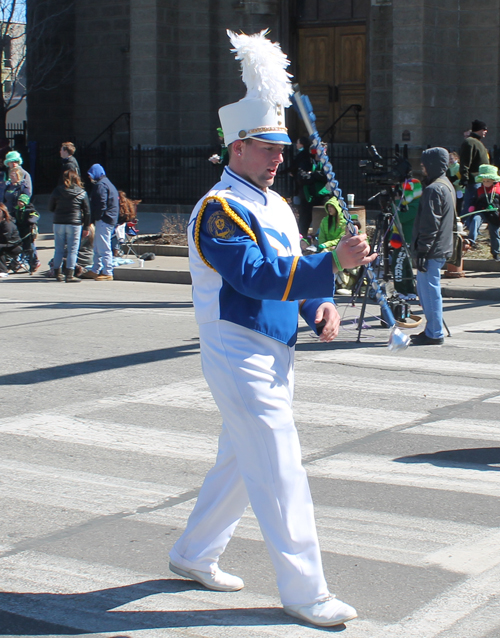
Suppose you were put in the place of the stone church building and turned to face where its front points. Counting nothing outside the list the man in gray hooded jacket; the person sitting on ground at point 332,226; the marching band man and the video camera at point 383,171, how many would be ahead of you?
4

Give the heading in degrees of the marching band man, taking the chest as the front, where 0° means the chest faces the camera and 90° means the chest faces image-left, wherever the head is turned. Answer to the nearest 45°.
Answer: approximately 270°

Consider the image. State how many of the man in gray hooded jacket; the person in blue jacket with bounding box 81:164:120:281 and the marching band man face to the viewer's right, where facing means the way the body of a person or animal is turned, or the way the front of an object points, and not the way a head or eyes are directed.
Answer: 1

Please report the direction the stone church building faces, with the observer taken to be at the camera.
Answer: facing the viewer

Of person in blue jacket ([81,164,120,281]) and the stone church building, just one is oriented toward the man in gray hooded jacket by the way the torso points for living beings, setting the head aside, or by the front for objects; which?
the stone church building

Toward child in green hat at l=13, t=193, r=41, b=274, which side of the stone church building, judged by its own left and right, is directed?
front

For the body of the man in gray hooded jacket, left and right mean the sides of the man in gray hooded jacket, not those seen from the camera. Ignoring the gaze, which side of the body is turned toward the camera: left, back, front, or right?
left

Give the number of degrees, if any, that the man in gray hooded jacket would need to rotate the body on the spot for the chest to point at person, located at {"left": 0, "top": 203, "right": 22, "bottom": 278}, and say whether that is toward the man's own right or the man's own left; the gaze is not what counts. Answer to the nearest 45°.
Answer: approximately 45° to the man's own right

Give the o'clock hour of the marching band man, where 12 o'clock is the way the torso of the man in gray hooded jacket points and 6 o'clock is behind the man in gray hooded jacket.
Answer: The marching band man is roughly at 9 o'clock from the man in gray hooded jacket.

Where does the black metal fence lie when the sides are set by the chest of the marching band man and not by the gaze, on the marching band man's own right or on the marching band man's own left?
on the marching band man's own left

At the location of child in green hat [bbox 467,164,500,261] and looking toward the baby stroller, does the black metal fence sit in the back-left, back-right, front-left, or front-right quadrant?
front-right
